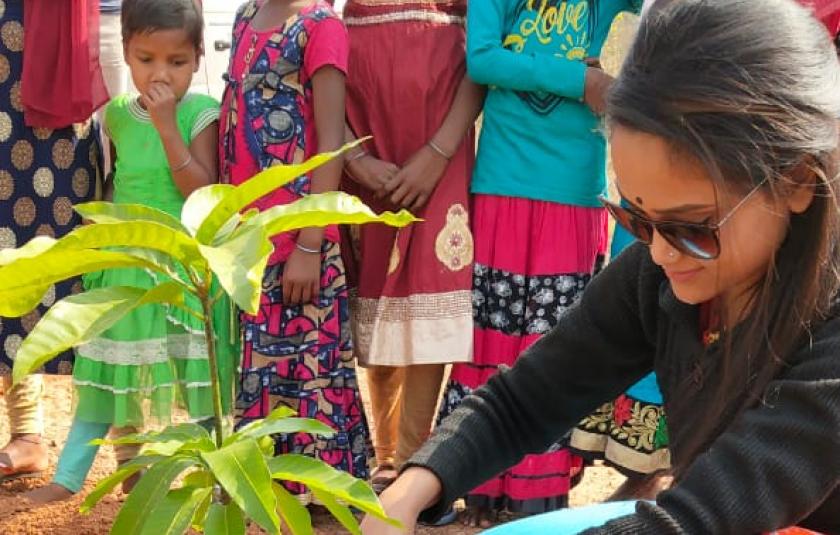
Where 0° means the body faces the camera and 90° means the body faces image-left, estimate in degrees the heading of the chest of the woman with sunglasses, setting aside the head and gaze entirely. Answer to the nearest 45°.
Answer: approximately 45°

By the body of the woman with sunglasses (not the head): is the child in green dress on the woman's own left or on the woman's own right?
on the woman's own right

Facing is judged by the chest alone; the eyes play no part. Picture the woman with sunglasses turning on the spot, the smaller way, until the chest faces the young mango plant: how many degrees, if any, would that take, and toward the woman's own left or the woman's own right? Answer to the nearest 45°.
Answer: approximately 45° to the woman's own right
